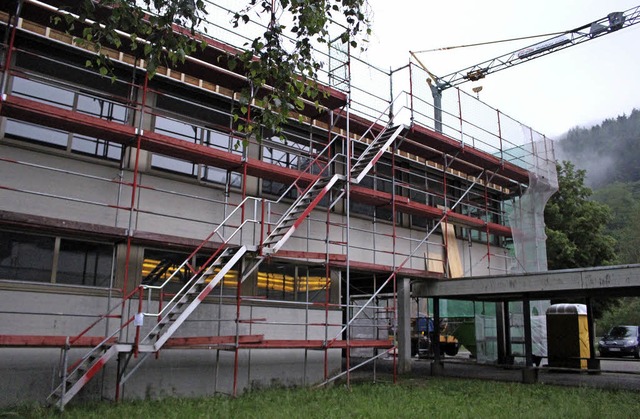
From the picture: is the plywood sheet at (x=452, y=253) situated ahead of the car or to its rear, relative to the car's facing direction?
ahead

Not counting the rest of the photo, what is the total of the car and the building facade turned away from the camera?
0

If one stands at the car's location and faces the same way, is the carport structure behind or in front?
in front

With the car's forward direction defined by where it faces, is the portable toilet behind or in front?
in front

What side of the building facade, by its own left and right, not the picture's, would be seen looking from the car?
left

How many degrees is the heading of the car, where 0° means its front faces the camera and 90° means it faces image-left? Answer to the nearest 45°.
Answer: approximately 45°

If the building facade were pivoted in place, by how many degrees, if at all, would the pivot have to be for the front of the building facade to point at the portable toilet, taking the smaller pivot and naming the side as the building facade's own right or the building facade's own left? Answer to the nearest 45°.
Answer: approximately 90° to the building facade's own left

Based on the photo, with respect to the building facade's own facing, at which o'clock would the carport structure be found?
The carport structure is roughly at 10 o'clock from the building facade.

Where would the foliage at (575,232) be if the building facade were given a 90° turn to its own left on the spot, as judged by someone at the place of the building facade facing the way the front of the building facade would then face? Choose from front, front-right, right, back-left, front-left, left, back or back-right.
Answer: front
